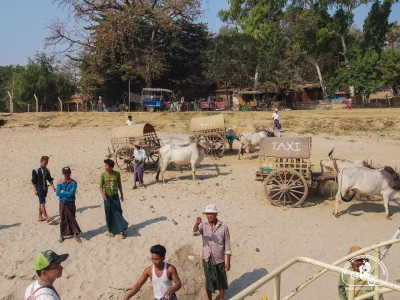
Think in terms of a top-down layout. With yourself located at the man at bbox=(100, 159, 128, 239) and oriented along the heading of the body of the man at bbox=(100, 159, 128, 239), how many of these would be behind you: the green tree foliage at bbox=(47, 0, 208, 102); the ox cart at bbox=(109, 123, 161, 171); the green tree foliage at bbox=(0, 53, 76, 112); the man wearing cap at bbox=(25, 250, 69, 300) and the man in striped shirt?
3

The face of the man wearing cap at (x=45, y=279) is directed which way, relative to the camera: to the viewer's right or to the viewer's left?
to the viewer's right

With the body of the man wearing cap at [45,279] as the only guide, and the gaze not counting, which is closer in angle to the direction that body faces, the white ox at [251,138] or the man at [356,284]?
the man

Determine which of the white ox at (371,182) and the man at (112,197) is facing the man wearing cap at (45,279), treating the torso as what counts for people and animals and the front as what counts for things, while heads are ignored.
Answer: the man

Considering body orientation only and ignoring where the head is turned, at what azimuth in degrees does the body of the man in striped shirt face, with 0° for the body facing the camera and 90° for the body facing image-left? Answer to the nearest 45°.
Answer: approximately 0°

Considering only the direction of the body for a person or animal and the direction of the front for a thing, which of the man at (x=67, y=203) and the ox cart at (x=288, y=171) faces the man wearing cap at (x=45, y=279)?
the man

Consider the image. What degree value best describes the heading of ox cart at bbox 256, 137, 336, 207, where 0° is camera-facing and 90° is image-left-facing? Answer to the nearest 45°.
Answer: approximately 270°

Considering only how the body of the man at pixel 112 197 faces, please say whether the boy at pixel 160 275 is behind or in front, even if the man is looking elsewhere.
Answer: in front

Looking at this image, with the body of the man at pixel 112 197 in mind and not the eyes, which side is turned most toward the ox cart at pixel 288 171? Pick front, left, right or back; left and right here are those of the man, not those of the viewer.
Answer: left

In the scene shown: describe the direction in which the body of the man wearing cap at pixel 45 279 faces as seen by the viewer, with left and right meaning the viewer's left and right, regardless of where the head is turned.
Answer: facing to the right of the viewer

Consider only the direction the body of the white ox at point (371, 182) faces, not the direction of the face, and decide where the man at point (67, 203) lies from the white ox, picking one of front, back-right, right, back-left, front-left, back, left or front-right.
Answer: back-right

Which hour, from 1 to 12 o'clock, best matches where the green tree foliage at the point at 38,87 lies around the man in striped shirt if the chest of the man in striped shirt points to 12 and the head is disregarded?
The green tree foliage is roughly at 5 o'clock from the man in striped shirt.

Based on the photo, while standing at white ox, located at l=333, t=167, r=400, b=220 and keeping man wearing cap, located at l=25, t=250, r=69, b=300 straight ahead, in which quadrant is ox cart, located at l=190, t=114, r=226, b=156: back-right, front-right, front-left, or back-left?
back-right
